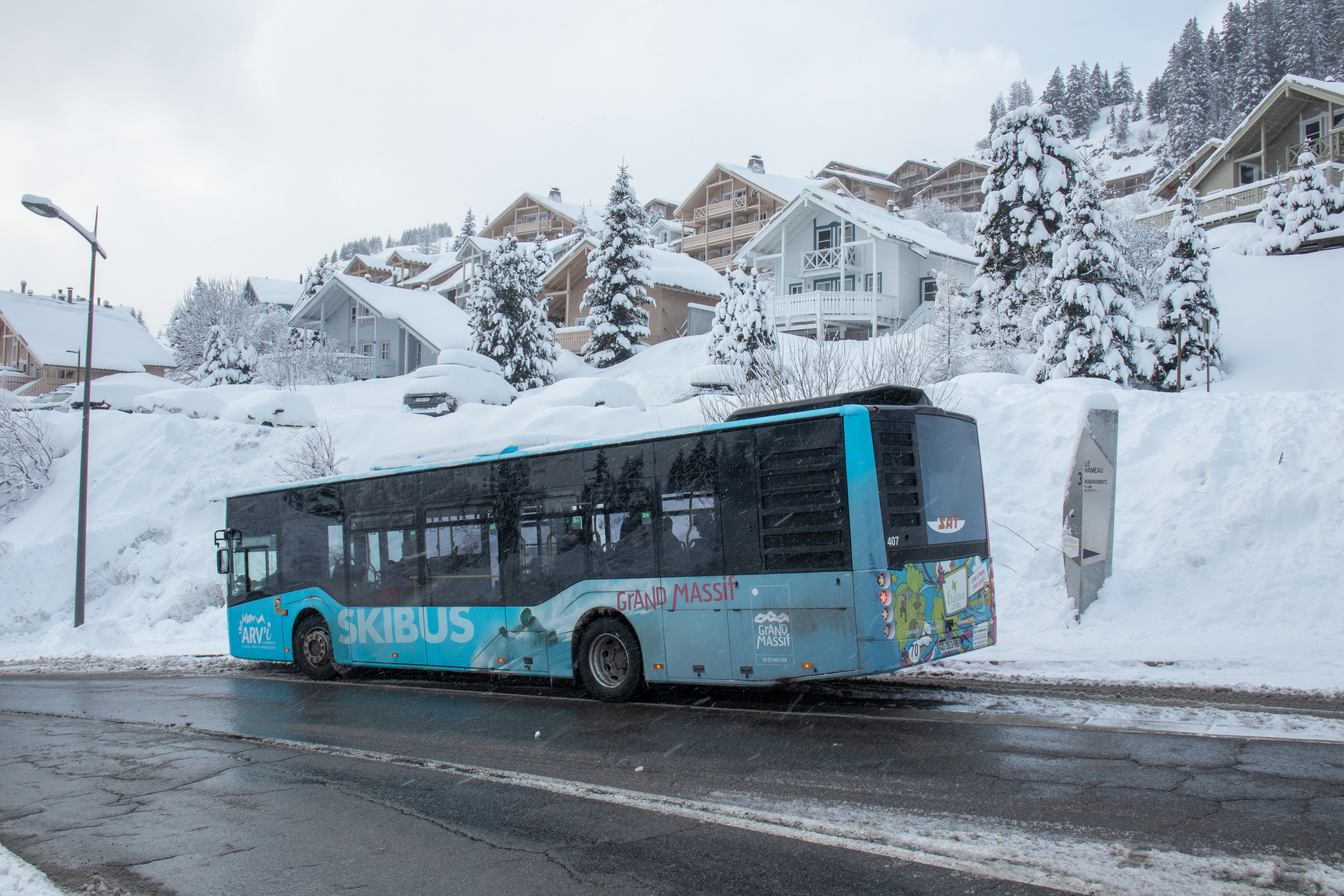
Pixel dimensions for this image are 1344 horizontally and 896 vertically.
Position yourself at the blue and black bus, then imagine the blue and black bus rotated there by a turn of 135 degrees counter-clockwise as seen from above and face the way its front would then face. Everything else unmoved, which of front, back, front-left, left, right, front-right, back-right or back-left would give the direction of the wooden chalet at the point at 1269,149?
back-left

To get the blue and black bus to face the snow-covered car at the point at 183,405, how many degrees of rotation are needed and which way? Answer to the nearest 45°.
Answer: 0° — it already faces it

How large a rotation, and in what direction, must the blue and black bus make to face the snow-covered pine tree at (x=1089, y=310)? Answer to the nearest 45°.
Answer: approximately 90° to its right

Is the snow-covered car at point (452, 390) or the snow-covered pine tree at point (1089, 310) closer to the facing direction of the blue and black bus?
the snow-covered car

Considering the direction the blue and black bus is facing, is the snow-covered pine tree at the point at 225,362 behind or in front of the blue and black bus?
in front

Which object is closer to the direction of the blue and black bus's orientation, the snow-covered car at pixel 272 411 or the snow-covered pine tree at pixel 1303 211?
the snow-covered car

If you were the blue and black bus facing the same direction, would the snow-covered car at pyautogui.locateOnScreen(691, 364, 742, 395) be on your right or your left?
on your right

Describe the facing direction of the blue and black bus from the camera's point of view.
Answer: facing away from the viewer and to the left of the viewer

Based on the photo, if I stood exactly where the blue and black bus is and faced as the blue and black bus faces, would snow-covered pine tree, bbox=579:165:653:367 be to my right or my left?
on my right

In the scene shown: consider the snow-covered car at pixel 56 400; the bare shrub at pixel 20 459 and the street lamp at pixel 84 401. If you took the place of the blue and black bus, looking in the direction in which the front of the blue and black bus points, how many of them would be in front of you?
3

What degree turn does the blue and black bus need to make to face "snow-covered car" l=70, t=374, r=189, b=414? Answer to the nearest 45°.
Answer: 0° — it already faces it

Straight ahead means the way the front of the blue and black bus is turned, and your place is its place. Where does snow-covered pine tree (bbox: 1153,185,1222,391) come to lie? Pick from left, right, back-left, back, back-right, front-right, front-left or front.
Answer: right
